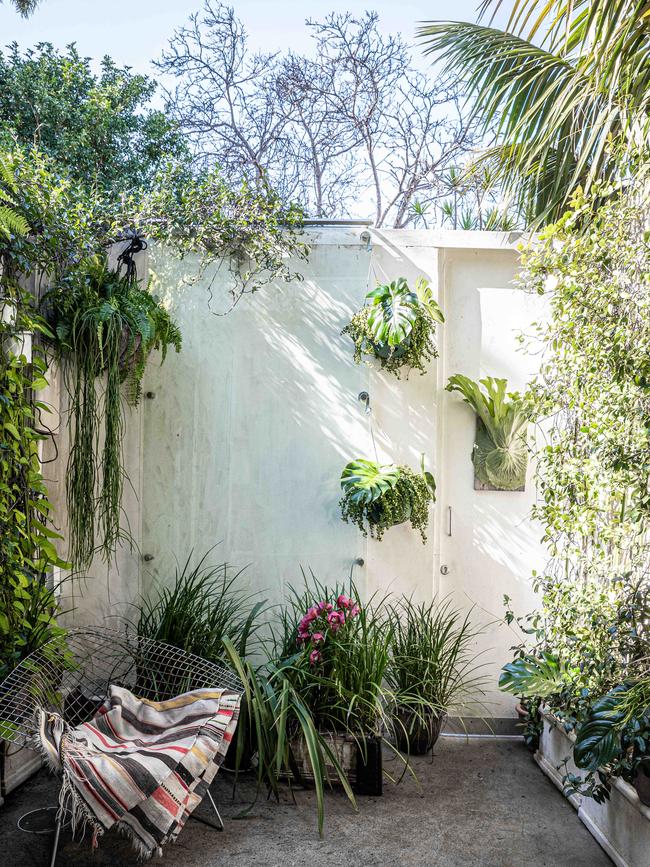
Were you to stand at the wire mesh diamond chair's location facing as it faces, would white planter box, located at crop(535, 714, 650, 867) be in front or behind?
in front

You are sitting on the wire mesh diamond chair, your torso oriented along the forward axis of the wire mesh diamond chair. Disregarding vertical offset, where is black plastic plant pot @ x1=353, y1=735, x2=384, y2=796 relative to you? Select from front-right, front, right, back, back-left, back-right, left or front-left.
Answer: front-left

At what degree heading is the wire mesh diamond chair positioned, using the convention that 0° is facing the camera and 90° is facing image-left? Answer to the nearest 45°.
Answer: approximately 315°

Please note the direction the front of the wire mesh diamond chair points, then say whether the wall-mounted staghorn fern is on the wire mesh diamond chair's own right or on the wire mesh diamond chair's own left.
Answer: on the wire mesh diamond chair's own left

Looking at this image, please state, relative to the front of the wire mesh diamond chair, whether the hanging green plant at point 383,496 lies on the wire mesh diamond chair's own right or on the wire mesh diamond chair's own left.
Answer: on the wire mesh diamond chair's own left

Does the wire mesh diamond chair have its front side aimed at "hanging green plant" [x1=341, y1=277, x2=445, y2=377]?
no

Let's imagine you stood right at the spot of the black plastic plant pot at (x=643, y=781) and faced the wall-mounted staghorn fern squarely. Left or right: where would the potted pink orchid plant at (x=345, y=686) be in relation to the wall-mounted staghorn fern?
left
